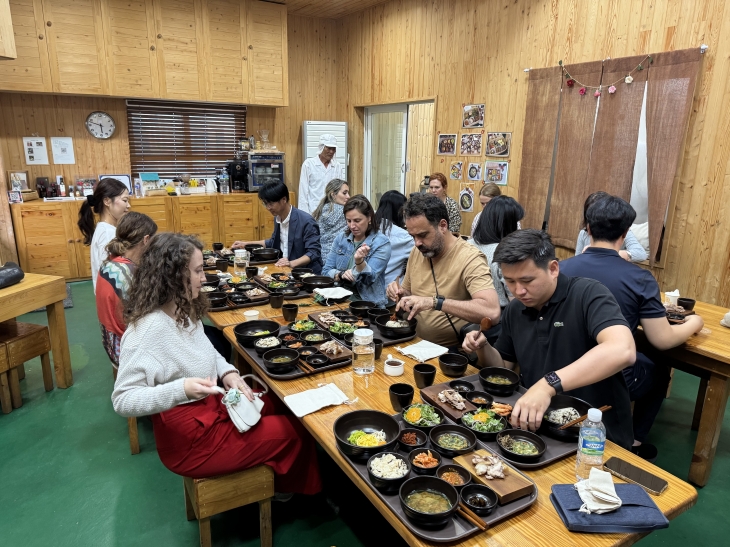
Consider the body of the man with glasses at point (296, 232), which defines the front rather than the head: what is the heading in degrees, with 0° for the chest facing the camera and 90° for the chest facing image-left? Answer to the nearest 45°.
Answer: approximately 45°

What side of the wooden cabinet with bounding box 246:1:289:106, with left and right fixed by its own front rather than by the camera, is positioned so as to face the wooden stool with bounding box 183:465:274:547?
front

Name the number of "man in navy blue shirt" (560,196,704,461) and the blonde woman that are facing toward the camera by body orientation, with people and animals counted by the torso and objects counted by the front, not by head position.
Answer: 0

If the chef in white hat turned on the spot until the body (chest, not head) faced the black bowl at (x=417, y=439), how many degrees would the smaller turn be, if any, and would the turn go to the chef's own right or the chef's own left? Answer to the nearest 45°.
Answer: approximately 45° to the chef's own right

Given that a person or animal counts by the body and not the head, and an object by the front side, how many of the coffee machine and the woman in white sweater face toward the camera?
1

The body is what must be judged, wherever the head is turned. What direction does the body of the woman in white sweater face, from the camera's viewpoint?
to the viewer's right

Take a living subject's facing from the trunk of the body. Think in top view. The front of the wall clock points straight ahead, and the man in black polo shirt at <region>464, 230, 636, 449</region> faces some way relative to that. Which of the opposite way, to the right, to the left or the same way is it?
to the right

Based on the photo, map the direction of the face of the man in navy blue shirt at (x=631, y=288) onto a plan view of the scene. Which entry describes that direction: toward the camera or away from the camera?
away from the camera

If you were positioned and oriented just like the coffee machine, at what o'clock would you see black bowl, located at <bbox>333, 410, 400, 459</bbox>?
The black bowl is roughly at 12 o'clock from the coffee machine.

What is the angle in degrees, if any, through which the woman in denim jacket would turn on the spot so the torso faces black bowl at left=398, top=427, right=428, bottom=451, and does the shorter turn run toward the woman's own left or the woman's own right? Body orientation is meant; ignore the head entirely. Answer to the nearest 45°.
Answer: approximately 45° to the woman's own left

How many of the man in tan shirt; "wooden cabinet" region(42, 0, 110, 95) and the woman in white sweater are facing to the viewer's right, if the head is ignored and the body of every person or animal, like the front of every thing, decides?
1

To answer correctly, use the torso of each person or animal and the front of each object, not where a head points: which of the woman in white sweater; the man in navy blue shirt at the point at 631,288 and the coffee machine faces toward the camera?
the coffee machine

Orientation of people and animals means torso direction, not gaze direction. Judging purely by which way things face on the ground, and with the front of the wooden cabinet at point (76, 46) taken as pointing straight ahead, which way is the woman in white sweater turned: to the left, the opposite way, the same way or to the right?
to the left

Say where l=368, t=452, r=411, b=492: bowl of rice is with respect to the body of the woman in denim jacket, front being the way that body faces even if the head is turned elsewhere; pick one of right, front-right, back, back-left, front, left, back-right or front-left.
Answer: front-left

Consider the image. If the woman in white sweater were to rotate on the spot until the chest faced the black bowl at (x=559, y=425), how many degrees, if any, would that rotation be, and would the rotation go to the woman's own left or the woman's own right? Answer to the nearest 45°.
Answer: approximately 45° to the woman's own right
